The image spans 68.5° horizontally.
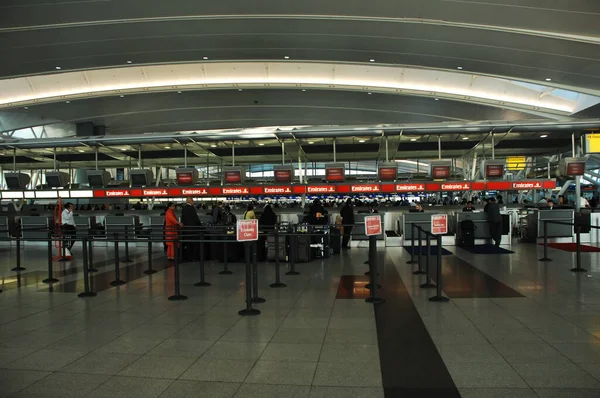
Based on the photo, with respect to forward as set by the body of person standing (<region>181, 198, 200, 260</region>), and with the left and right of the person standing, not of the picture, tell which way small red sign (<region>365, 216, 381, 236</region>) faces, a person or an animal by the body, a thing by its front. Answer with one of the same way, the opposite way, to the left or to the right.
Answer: the opposite way

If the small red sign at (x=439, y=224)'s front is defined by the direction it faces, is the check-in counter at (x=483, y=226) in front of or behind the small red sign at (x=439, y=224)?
behind

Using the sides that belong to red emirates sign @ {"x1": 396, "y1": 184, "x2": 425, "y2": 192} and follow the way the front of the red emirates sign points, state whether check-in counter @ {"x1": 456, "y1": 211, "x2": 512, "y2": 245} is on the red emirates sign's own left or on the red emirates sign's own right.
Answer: on the red emirates sign's own left

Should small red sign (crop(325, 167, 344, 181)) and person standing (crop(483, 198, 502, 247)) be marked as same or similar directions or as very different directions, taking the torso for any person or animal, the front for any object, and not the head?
very different directions

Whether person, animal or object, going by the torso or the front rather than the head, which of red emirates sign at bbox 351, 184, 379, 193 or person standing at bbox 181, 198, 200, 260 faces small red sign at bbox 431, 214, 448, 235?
the red emirates sign

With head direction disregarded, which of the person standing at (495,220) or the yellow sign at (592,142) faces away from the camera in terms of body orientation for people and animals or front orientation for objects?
the person standing

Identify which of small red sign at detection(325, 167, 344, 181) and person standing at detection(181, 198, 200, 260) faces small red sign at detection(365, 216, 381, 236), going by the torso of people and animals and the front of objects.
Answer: small red sign at detection(325, 167, 344, 181)

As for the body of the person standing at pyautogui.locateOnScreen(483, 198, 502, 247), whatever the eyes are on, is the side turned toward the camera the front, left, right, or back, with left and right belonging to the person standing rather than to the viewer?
back

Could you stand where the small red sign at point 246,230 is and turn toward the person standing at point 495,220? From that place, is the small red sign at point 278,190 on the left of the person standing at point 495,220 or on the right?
left

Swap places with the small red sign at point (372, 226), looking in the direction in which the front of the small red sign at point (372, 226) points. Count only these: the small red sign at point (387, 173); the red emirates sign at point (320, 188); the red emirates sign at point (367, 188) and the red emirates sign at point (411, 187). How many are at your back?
4

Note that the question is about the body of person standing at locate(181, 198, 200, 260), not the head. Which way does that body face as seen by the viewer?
away from the camera

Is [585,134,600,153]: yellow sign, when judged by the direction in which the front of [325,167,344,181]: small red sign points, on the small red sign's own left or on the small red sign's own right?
on the small red sign's own left

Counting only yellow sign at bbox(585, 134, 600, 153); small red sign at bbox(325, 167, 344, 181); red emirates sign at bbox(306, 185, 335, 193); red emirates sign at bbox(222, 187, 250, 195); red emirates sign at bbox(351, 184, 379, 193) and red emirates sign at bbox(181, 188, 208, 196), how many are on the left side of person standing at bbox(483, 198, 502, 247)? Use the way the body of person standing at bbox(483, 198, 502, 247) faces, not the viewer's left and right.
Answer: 5

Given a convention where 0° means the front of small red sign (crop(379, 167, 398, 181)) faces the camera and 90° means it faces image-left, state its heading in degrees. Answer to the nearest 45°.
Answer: approximately 0°

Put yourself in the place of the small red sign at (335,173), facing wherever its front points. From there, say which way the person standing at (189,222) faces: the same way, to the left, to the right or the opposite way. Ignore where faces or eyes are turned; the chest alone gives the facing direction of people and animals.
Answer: the opposite way

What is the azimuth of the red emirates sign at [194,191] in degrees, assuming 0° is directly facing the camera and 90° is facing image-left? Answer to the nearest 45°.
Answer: approximately 0°
